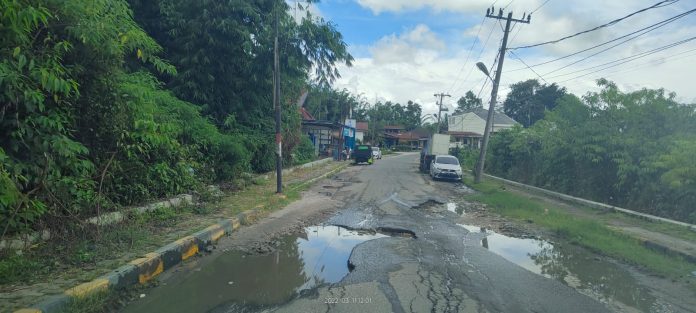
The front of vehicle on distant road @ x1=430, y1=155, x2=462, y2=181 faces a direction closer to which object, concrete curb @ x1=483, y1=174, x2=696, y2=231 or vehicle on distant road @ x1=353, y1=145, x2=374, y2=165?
the concrete curb

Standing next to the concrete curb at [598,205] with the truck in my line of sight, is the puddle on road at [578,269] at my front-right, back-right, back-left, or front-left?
back-left

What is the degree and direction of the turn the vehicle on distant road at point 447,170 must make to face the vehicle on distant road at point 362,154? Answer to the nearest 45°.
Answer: approximately 135° to its right

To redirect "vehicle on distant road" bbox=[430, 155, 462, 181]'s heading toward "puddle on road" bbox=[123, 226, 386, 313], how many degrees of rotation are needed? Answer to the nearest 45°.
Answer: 0° — it already faces it

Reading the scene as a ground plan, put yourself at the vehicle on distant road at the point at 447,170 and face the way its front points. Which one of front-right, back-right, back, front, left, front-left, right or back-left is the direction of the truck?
back

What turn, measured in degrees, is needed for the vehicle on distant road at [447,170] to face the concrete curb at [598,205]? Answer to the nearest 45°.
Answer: approximately 45° to its left

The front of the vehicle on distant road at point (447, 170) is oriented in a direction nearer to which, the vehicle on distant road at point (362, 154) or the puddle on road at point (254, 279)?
the puddle on road

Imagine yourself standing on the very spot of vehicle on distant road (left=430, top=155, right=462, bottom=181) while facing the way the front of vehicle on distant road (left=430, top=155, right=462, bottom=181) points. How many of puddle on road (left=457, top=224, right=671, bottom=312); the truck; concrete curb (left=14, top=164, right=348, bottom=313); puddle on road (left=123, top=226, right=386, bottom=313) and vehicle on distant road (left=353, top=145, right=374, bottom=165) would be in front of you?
3

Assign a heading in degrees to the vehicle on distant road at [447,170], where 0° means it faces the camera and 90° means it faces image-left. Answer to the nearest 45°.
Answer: approximately 0°

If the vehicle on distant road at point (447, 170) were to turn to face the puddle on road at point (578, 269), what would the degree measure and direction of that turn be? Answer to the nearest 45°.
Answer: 0° — it already faces it

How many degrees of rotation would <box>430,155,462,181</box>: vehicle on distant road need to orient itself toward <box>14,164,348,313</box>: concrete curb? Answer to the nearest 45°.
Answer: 0° — it already faces it
